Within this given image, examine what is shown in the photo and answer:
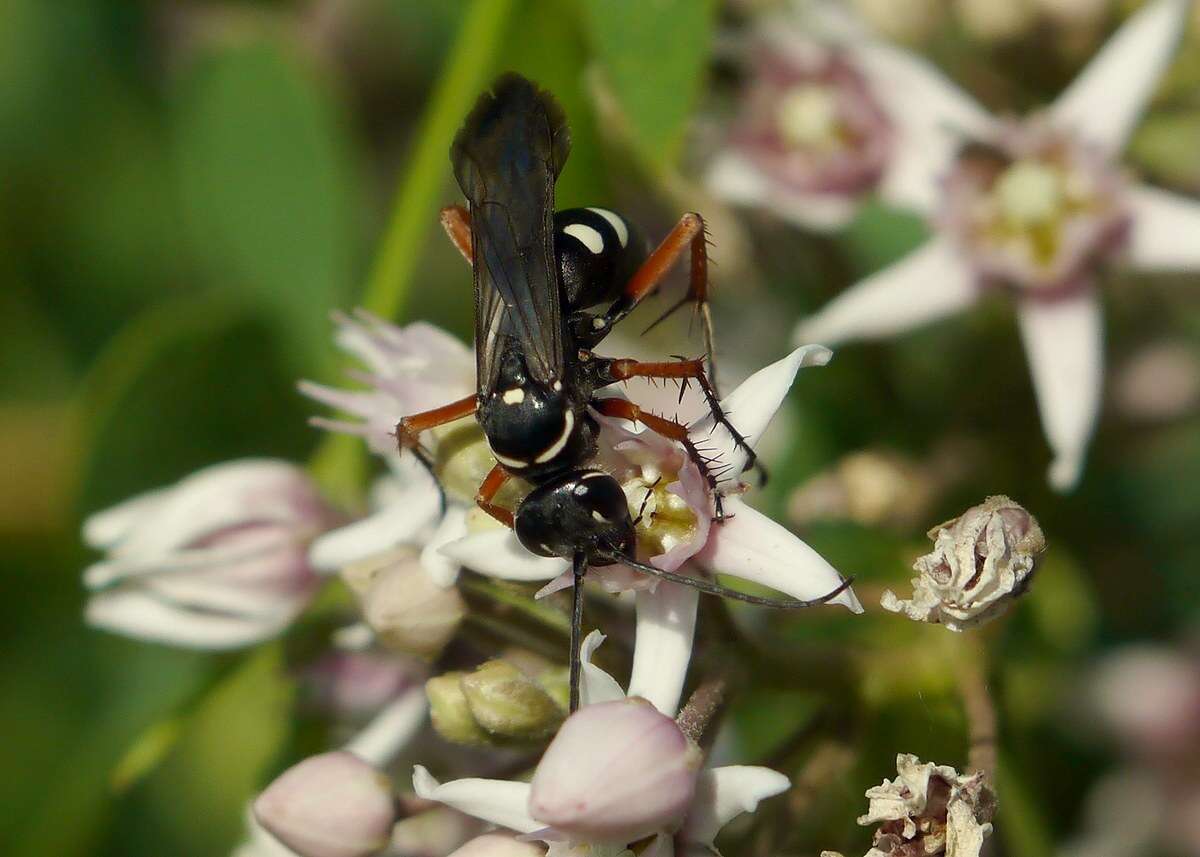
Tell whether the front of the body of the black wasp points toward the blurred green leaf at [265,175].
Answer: no

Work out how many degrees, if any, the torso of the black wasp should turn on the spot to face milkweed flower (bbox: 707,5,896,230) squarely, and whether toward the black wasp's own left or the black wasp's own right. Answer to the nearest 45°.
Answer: approximately 135° to the black wasp's own left

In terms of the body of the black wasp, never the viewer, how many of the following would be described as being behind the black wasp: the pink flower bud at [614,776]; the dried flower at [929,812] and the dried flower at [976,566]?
0

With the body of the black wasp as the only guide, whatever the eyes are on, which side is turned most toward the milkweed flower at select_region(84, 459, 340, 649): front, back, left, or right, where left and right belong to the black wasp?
right

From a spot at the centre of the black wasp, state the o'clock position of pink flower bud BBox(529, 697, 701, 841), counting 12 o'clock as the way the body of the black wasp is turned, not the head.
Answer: The pink flower bud is roughly at 12 o'clock from the black wasp.

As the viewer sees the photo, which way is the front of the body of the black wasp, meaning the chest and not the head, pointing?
toward the camera

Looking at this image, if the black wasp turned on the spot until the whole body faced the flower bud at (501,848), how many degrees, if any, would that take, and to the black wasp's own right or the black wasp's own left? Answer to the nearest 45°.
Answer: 0° — it already faces it

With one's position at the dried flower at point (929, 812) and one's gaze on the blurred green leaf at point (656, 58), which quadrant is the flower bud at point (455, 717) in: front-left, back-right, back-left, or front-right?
front-left

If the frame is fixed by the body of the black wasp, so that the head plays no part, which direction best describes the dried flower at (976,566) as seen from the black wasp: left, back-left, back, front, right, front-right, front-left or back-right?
front-left

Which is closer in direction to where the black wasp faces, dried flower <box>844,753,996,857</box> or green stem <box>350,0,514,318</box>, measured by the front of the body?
the dried flower

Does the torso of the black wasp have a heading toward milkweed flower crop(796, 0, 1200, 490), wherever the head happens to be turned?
no

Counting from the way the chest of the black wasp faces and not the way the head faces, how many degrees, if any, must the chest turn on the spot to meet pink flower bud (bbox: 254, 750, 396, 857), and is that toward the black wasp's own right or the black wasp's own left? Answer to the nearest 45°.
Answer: approximately 45° to the black wasp's own right

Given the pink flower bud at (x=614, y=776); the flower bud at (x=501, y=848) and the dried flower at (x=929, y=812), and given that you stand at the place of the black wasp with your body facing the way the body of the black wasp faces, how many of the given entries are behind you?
0
